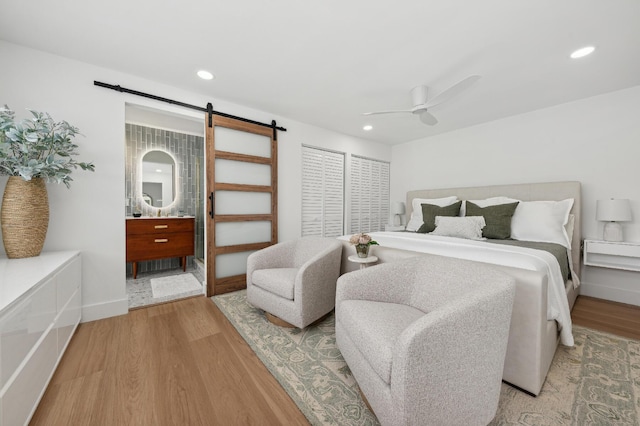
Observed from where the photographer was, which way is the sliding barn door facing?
facing the viewer and to the right of the viewer

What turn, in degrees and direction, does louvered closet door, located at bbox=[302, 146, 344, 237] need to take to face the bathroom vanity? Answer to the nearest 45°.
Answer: approximately 135° to its right

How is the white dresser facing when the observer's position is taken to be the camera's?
facing to the right of the viewer

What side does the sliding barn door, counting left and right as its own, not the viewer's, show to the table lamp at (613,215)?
front

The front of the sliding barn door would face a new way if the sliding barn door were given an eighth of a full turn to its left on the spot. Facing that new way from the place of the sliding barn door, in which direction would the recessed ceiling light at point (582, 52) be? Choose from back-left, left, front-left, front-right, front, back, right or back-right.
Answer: front-right

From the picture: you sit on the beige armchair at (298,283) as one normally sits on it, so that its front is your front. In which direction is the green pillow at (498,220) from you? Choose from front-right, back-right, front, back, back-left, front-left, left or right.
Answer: back-left

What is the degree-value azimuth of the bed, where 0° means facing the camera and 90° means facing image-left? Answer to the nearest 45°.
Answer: approximately 45°

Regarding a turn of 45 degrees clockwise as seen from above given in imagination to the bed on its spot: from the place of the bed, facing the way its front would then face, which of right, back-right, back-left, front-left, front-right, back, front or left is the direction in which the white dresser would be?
front-left

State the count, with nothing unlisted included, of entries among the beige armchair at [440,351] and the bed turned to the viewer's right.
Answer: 0

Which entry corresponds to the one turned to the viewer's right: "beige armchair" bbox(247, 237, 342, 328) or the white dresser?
the white dresser

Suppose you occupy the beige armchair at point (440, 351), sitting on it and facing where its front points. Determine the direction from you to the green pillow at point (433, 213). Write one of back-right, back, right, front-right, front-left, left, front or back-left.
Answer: back-right
